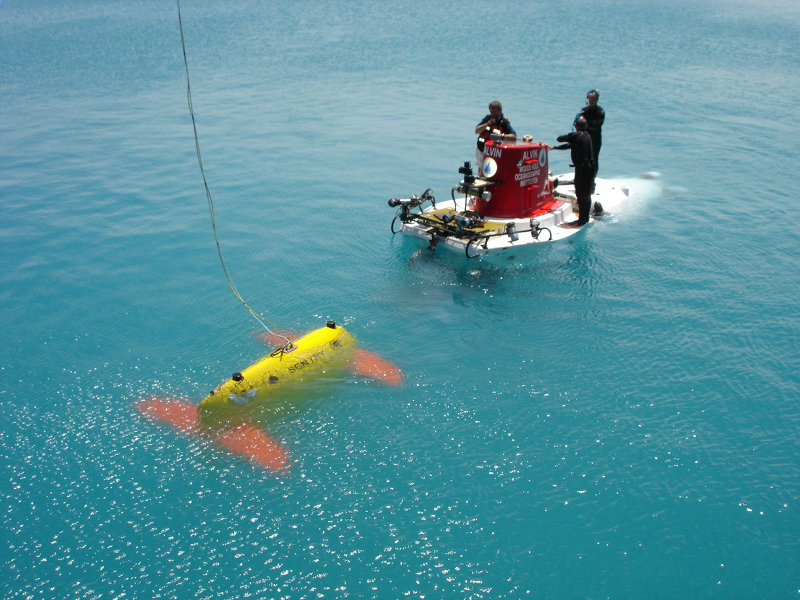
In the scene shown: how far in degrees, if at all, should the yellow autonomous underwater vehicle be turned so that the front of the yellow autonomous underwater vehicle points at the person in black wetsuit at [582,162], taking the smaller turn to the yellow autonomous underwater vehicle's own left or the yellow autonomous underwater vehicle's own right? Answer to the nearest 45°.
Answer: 0° — it already faces them

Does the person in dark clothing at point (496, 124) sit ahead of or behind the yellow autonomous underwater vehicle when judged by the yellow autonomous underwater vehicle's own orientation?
ahead

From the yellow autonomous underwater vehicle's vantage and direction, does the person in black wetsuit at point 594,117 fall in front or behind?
in front

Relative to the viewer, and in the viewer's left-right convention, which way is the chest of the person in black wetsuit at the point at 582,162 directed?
facing to the left of the viewer

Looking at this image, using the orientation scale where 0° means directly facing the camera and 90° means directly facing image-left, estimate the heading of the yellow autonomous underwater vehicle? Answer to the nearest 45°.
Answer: approximately 225°

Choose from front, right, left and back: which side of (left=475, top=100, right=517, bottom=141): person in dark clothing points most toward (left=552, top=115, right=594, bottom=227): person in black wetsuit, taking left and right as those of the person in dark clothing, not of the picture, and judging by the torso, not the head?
left

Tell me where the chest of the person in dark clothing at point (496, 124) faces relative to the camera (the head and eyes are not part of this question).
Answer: toward the camera

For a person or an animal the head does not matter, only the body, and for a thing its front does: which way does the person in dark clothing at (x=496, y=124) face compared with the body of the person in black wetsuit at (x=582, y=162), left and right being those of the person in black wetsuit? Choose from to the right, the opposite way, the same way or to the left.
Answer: to the left

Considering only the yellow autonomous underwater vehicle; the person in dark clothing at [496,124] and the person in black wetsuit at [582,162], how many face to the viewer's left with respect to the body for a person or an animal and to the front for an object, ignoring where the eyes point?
1

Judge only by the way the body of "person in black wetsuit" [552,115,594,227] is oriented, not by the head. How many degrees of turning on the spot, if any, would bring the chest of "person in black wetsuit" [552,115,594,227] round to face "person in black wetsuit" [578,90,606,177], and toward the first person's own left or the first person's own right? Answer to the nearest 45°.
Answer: approximately 90° to the first person's own right

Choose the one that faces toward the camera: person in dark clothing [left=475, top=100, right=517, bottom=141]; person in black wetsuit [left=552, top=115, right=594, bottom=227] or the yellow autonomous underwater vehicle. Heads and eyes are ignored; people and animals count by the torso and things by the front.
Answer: the person in dark clothing

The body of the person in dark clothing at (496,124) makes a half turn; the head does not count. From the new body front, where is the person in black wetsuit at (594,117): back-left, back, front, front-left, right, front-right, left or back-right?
right

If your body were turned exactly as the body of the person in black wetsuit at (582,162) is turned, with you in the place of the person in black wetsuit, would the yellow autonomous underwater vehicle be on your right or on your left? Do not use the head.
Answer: on your left
